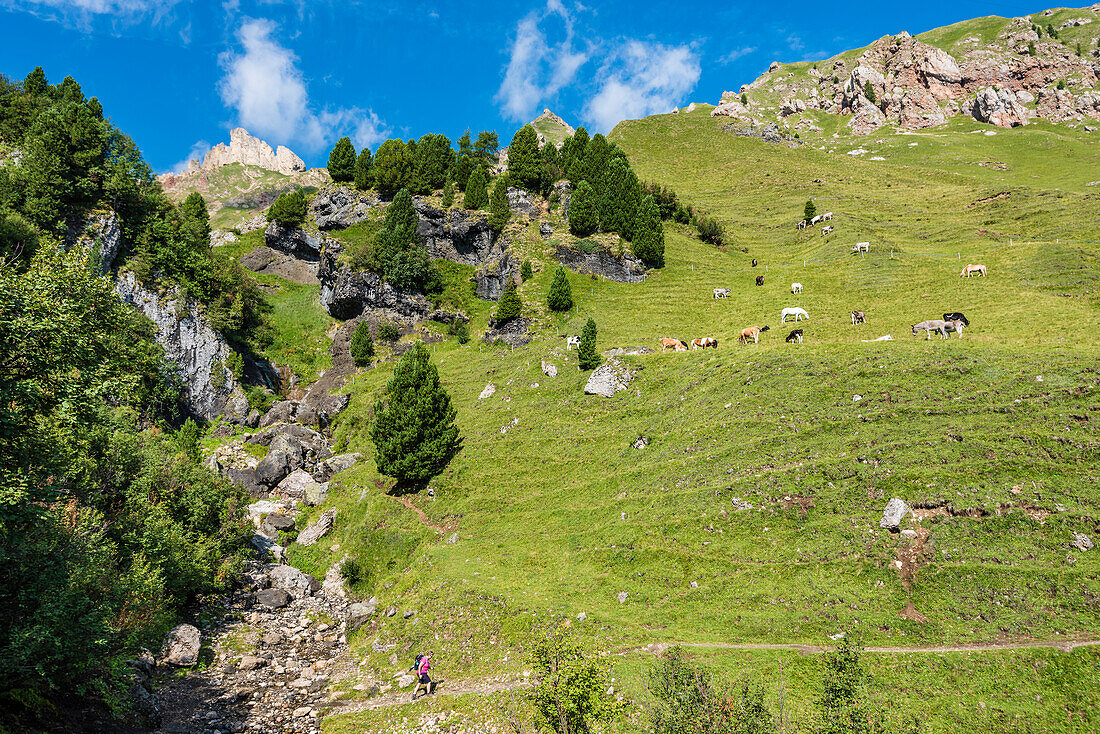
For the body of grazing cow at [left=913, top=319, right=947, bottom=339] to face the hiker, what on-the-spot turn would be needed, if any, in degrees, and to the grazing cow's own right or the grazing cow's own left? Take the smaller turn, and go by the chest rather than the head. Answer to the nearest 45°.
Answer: approximately 45° to the grazing cow's own left

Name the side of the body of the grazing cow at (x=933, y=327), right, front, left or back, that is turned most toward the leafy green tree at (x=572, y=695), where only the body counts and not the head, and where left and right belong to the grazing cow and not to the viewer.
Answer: left

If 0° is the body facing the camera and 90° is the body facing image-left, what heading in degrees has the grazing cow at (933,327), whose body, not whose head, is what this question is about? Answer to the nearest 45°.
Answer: approximately 90°

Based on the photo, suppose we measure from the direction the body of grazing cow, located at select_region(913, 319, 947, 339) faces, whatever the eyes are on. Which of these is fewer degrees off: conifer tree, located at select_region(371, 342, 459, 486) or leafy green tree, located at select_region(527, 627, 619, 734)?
the conifer tree
